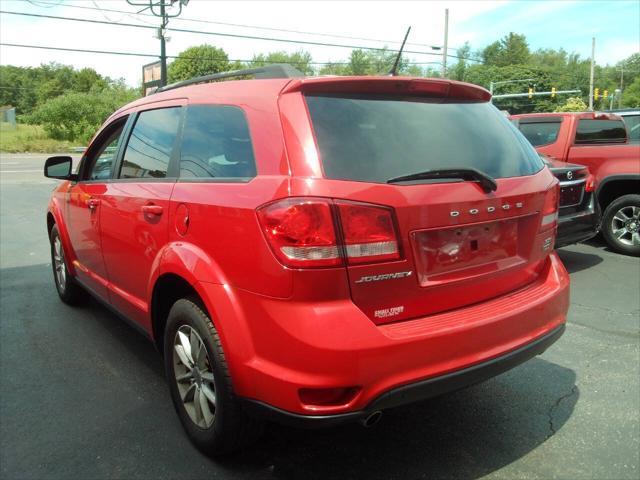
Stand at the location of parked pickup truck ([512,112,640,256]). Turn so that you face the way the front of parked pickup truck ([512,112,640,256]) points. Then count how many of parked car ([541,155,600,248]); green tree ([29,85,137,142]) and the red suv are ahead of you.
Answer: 1

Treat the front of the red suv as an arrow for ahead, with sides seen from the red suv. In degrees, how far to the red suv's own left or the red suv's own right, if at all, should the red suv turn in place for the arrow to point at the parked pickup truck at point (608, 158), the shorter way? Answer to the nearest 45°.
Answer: approximately 90° to the red suv's own right

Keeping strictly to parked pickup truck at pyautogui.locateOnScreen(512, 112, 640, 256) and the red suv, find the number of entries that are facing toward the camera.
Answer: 0

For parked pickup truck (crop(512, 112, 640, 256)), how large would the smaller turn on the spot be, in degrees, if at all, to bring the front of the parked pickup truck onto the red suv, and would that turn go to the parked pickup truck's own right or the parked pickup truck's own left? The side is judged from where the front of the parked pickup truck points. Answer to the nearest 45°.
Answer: approximately 135° to the parked pickup truck's own left

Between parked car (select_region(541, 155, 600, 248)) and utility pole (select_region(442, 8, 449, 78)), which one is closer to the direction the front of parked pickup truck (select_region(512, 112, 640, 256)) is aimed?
the utility pole

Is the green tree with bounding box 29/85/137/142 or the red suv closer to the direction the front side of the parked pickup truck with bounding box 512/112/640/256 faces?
the green tree

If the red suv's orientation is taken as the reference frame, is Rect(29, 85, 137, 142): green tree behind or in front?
in front

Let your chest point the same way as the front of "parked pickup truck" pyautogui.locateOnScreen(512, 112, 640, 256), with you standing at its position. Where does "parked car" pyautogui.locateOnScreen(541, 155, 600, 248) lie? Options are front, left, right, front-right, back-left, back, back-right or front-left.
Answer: back-left

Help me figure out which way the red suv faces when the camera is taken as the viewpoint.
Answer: facing away from the viewer and to the left of the viewer
